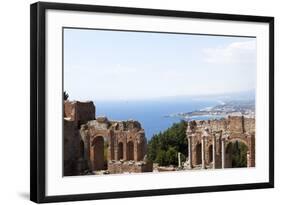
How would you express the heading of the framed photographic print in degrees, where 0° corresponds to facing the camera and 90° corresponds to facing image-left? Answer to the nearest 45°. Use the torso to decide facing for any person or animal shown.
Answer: approximately 315°
